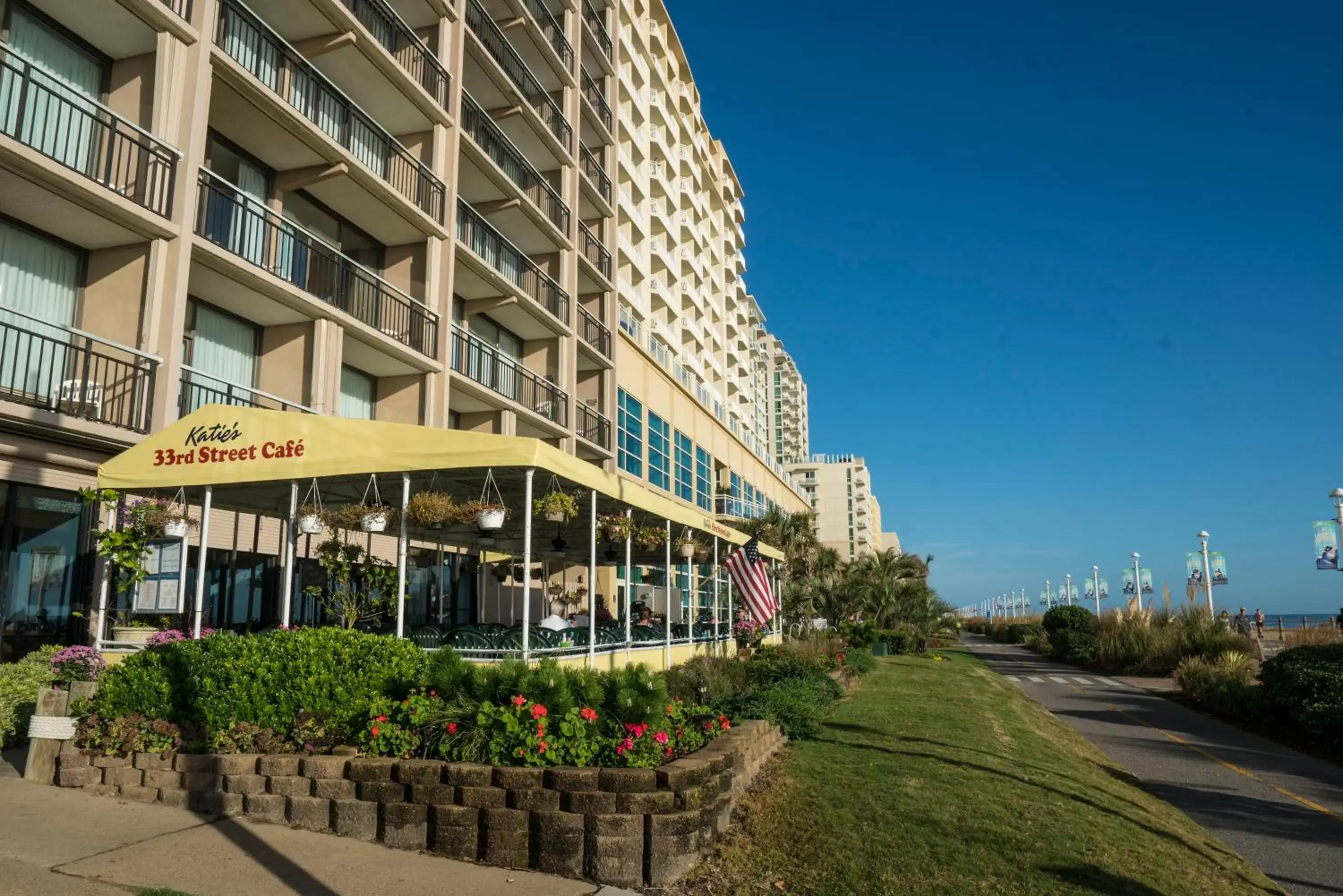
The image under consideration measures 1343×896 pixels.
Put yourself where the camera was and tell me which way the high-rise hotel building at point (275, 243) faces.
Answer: facing the viewer and to the right of the viewer

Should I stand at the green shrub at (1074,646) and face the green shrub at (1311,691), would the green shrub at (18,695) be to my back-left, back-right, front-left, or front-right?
front-right

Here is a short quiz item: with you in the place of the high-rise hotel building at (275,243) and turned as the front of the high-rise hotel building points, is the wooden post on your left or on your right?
on your right
